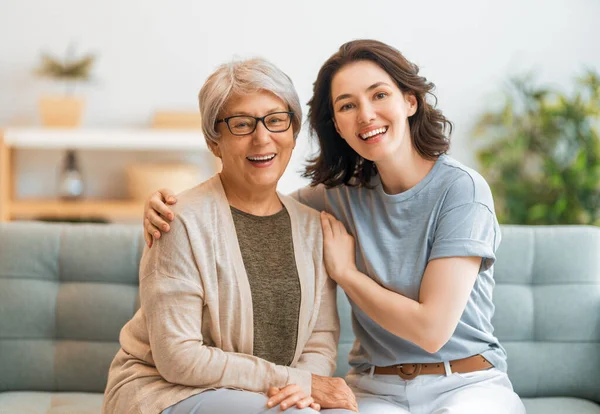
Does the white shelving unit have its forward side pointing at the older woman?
yes

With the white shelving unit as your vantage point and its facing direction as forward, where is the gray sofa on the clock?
The gray sofa is roughly at 12 o'clock from the white shelving unit.

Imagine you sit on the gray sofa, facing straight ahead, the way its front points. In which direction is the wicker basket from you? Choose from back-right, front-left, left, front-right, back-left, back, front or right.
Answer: back

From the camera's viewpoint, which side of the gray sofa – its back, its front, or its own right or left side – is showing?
front

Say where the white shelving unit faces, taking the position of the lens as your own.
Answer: facing the viewer

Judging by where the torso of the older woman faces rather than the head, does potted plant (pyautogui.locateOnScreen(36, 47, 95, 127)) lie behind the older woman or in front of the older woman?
behind

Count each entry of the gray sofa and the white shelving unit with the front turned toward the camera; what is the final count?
2

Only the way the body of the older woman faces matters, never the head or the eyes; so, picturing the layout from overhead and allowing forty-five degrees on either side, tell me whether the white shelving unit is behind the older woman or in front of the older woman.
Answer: behind

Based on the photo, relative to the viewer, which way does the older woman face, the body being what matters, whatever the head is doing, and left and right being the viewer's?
facing the viewer and to the right of the viewer
